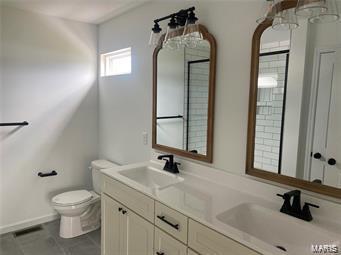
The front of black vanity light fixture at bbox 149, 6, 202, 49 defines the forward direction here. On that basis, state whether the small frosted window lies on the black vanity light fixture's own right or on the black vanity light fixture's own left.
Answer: on the black vanity light fixture's own right

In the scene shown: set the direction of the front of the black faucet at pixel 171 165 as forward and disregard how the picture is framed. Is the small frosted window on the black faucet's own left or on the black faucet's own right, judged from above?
on the black faucet's own right

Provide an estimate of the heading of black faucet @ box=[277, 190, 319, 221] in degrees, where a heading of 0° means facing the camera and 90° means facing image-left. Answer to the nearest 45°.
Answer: approximately 45°

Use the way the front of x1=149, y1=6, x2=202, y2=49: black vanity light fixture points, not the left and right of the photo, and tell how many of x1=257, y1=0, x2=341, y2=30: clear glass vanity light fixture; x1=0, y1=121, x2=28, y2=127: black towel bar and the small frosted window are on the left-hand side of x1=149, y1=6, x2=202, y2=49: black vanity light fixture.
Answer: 1

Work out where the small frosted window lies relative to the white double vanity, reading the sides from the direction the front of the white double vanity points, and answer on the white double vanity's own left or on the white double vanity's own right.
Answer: on the white double vanity's own right

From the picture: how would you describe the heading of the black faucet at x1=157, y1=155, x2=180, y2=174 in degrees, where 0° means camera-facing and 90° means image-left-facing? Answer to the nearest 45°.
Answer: approximately 45°

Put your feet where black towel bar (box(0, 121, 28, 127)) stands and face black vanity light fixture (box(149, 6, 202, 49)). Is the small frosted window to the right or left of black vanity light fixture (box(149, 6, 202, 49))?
left

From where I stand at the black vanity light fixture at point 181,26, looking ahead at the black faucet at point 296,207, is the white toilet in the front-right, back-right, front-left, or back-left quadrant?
back-right
